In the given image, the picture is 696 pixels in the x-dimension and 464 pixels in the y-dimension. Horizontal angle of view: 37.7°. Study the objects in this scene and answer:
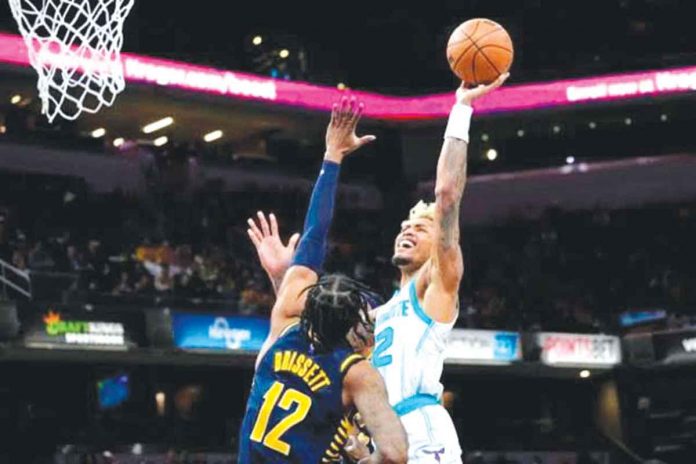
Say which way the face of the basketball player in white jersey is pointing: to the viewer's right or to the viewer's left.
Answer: to the viewer's left

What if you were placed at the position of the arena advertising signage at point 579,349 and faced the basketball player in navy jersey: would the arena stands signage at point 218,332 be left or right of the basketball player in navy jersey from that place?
right

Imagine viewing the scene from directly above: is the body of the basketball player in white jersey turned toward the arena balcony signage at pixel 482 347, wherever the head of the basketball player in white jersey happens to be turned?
no

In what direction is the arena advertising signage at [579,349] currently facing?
toward the camera

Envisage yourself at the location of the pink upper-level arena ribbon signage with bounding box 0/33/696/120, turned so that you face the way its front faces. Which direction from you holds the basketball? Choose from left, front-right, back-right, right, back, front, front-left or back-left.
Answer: front

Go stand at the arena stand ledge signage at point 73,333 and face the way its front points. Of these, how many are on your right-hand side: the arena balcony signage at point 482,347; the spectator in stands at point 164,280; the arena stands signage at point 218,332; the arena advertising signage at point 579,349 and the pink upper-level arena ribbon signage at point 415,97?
0

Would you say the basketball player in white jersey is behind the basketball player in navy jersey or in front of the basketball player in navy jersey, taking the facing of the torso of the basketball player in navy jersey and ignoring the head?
in front

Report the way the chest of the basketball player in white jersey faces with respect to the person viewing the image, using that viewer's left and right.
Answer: facing the viewer and to the left of the viewer

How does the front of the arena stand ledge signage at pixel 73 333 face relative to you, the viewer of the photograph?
facing the viewer

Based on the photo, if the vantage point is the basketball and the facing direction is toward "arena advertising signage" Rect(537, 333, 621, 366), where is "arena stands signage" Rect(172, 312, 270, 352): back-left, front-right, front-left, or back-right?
front-left

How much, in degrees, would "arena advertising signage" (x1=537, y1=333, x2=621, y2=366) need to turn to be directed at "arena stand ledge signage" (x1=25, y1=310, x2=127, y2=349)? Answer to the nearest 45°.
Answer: approximately 45° to its right

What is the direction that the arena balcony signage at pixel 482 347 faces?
toward the camera
